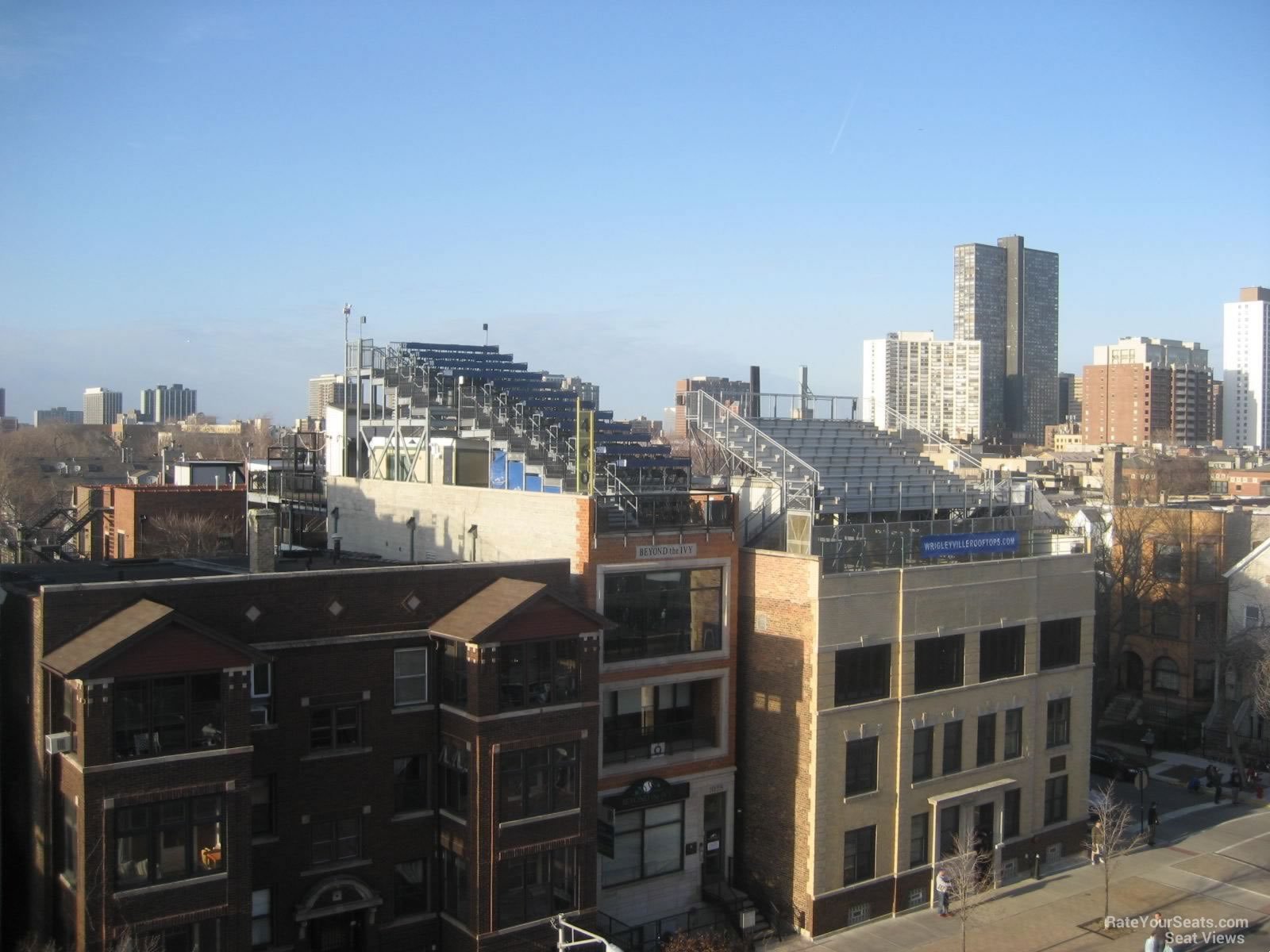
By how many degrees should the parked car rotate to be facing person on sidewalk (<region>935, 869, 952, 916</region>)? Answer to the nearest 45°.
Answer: approximately 45° to its right

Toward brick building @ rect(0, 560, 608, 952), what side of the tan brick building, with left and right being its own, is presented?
right

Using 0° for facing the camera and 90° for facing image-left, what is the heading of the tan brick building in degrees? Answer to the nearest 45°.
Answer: approximately 315°

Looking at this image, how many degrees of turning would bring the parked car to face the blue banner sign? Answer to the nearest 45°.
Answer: approximately 45° to its right
